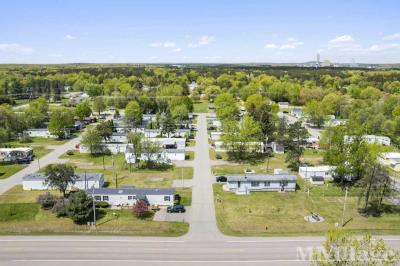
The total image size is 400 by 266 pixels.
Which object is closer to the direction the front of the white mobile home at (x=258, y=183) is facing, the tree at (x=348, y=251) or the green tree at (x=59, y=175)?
the tree

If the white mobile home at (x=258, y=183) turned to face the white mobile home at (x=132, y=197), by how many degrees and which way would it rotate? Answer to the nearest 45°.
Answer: approximately 45° to its right

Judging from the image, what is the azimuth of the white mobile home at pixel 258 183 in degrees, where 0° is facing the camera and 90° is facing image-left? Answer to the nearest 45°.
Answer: approximately 0°

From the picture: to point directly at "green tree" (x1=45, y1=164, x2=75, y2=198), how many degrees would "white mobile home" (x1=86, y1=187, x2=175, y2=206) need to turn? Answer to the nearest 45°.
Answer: approximately 90° to its right

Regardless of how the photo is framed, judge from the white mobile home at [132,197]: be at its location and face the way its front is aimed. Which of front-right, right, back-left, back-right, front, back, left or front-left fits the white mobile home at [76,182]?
back-right

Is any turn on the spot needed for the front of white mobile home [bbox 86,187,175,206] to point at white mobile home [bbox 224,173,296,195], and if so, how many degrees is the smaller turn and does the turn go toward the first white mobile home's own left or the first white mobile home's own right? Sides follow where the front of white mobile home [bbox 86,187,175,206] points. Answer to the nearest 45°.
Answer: approximately 90° to the first white mobile home's own left

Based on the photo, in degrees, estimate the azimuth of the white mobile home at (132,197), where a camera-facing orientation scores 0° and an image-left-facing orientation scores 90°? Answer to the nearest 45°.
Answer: approximately 0°

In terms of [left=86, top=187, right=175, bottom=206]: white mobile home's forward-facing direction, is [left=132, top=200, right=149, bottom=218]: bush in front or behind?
in front

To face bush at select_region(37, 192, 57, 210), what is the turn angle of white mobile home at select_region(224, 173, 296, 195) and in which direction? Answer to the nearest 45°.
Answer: approximately 45° to its right

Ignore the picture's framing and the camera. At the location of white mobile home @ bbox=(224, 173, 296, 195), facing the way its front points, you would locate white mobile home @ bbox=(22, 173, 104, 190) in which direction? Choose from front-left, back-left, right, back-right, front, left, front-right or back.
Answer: right

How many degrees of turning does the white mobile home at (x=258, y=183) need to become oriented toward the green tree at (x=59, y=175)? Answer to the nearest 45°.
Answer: approximately 45° to its right
